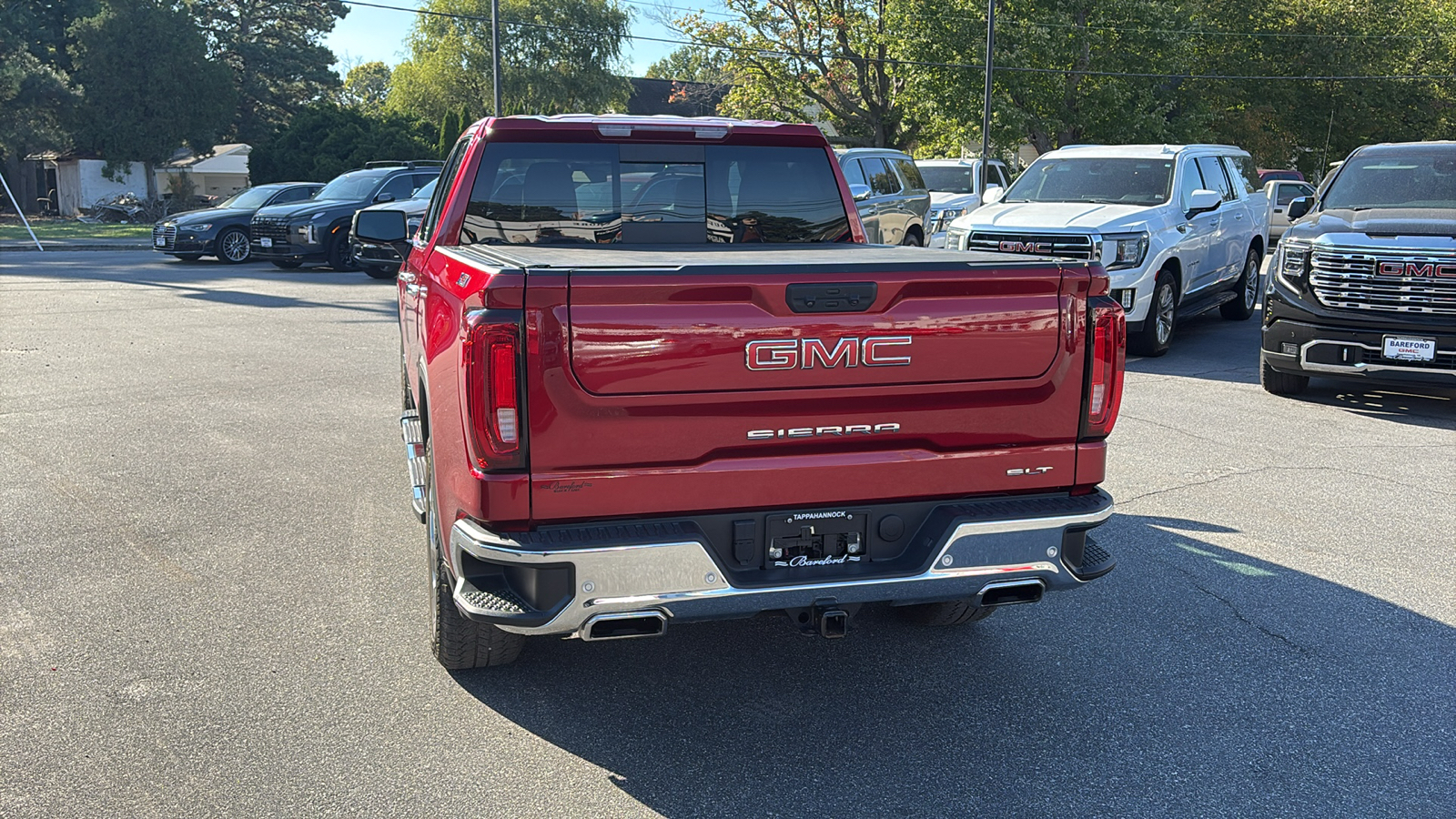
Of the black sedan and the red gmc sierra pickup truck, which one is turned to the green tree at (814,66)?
the red gmc sierra pickup truck

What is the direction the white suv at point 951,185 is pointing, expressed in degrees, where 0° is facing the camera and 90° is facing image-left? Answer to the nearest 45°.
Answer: approximately 45°

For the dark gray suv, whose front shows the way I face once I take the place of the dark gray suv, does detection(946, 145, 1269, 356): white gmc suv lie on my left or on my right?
on my left

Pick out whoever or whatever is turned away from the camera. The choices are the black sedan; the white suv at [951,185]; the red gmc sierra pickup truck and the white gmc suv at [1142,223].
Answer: the red gmc sierra pickup truck

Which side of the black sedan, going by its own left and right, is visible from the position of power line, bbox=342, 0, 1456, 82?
back

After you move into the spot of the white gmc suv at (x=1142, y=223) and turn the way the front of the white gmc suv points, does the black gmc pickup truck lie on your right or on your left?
on your left

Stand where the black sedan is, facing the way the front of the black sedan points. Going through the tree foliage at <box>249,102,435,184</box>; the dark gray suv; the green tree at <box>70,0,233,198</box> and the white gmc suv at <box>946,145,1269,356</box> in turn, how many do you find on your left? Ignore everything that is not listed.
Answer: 2

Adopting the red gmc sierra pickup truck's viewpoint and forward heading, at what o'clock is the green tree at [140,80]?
The green tree is roughly at 11 o'clock from the red gmc sierra pickup truck.

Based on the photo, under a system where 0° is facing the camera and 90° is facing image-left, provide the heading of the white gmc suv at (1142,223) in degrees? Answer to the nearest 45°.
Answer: approximately 45°

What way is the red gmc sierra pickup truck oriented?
away from the camera

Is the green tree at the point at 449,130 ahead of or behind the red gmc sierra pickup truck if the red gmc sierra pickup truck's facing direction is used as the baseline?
ahead

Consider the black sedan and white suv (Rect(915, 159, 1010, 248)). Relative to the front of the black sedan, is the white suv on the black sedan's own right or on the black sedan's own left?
on the black sedan's own left

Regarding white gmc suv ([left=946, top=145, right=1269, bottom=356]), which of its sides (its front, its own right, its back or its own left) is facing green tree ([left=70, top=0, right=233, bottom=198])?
right

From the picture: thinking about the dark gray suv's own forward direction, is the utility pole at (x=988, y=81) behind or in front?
behind
